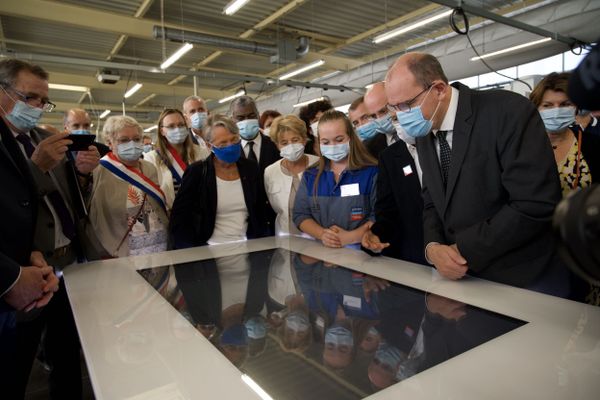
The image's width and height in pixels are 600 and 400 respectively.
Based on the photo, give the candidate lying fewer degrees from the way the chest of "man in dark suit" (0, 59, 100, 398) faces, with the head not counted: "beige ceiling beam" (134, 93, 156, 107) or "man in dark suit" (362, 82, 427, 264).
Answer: the man in dark suit

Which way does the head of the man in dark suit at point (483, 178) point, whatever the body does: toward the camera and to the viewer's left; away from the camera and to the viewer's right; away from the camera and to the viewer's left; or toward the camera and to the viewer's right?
toward the camera and to the viewer's left

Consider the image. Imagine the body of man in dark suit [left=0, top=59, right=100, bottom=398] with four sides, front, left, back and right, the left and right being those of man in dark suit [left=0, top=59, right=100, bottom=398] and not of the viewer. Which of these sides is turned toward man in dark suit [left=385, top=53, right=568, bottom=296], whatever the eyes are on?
front

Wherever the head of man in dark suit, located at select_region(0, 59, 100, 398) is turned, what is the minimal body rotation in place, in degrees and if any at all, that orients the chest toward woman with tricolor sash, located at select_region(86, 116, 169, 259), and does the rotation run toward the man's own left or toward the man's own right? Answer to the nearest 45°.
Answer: approximately 90° to the man's own left

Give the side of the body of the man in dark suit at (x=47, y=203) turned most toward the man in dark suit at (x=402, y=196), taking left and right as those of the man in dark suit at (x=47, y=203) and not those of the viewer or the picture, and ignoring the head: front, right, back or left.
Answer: front

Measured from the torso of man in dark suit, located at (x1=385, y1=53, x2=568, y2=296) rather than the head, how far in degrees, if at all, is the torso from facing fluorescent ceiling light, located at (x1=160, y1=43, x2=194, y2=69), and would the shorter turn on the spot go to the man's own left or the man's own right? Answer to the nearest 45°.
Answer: approximately 90° to the man's own right

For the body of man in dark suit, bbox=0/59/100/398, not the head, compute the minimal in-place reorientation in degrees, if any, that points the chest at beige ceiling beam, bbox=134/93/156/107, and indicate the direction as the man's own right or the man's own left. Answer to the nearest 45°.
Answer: approximately 135° to the man's own left

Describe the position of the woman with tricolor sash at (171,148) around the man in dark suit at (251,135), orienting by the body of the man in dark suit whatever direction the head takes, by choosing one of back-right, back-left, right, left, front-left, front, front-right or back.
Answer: right

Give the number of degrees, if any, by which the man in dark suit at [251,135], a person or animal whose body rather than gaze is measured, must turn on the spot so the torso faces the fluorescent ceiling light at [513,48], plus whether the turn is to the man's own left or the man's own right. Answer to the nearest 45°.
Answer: approximately 135° to the man's own left

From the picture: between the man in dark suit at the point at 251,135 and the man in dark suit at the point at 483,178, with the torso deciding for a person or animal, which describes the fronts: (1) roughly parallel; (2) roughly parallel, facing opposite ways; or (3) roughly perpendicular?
roughly perpendicular

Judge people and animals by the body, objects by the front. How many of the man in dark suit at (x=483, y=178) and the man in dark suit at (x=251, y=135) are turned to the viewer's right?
0

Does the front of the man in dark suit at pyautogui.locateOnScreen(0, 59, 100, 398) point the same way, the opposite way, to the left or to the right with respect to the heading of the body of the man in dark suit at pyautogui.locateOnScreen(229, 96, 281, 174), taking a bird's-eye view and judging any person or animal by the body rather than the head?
to the left

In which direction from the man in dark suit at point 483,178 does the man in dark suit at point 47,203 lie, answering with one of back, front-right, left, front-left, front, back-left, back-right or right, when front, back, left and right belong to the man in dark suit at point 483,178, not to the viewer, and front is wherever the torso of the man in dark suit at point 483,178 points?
front-right

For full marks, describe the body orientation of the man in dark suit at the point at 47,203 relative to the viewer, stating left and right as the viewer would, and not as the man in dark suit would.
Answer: facing the viewer and to the right of the viewer
